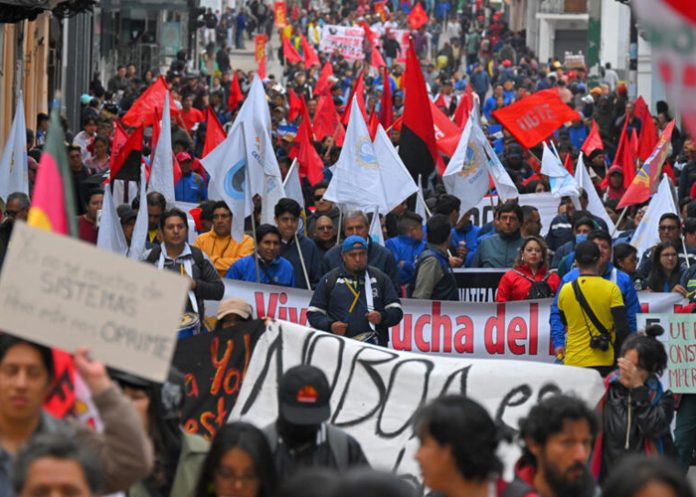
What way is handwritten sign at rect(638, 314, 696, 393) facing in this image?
toward the camera

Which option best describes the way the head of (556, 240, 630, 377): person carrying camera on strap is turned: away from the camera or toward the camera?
away from the camera

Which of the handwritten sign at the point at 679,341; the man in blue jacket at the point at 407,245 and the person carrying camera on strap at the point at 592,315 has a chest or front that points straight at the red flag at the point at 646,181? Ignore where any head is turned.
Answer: the person carrying camera on strap

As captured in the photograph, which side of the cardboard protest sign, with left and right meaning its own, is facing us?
front

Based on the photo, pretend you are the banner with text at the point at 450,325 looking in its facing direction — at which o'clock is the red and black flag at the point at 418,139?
The red and black flag is roughly at 6 o'clock from the banner with text.

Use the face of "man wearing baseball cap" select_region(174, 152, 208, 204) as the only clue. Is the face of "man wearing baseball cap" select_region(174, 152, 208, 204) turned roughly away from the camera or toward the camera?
toward the camera

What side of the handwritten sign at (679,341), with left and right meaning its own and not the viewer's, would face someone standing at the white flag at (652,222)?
back

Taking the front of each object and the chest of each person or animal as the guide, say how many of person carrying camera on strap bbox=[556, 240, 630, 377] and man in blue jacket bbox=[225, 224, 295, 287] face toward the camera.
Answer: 1

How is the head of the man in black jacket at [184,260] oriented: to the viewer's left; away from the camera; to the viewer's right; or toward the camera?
toward the camera

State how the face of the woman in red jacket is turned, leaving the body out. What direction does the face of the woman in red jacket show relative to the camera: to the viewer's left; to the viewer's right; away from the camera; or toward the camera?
toward the camera

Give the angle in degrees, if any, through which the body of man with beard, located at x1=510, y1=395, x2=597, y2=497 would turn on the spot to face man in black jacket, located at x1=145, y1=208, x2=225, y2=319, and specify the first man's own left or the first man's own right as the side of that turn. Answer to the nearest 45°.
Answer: approximately 180°

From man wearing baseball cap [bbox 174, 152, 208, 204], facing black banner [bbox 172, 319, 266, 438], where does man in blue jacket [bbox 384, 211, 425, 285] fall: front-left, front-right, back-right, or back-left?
front-left

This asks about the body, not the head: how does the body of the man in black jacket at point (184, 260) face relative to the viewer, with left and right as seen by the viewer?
facing the viewer

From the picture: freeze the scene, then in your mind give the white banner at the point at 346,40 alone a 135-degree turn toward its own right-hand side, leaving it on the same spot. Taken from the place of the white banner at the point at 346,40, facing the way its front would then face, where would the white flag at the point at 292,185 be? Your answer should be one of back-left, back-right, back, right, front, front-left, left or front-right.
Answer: back-left

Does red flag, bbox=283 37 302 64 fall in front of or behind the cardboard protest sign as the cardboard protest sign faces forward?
behind
